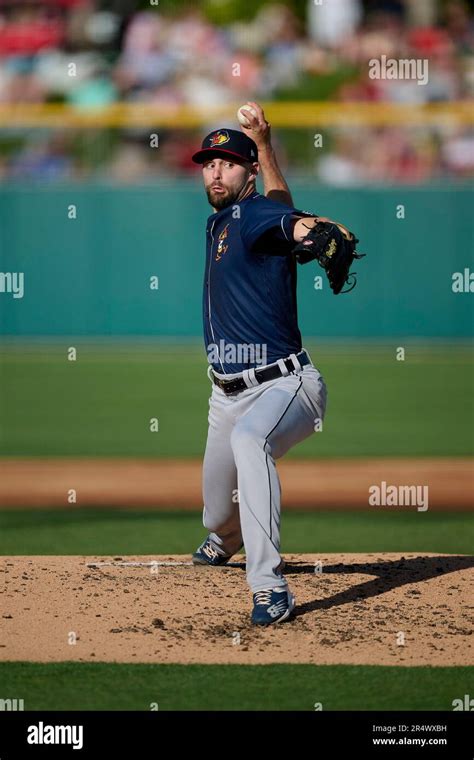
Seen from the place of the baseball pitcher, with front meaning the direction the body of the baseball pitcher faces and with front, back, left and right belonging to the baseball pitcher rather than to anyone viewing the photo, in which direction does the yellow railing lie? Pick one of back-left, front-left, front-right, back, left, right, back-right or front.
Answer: back-right

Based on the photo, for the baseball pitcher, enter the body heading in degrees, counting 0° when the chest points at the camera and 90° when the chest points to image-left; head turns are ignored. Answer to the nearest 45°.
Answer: approximately 45°
